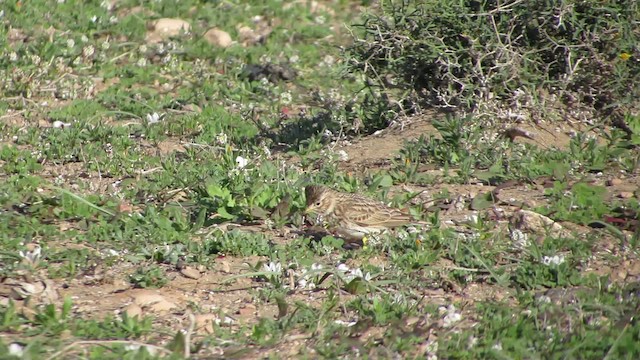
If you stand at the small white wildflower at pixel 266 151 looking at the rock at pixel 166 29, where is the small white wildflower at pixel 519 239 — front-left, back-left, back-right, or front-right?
back-right

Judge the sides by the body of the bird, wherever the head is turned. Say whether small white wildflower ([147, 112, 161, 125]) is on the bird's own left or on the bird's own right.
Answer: on the bird's own right

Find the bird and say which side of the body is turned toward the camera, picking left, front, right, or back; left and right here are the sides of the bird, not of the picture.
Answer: left

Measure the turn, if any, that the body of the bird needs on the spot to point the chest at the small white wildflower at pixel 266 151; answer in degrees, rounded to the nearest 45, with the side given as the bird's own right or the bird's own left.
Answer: approximately 45° to the bird's own right

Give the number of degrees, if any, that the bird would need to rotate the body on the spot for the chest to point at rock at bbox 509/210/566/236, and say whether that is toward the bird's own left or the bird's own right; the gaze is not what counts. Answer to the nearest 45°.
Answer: approximately 180°

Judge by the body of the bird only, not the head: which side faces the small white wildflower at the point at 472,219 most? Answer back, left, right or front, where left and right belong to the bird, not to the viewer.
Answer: back

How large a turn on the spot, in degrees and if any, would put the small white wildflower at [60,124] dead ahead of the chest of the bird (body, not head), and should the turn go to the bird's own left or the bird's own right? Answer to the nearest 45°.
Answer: approximately 45° to the bird's own right

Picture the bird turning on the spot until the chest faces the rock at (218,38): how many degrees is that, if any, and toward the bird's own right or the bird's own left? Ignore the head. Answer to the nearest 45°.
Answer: approximately 90° to the bird's own right

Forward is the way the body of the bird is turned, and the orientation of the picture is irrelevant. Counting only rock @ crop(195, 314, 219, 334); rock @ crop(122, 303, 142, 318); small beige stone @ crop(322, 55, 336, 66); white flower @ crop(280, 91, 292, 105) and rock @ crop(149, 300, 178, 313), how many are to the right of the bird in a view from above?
2

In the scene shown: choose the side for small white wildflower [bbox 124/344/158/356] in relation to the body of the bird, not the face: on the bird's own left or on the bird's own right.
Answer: on the bird's own left

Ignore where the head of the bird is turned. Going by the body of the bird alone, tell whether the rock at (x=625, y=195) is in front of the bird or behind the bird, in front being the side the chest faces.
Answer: behind

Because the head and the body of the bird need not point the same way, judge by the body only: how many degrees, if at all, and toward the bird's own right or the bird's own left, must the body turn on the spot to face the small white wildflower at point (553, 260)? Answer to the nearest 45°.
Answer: approximately 135° to the bird's own left

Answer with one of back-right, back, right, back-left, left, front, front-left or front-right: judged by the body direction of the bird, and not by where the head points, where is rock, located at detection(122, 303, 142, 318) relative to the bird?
front-left

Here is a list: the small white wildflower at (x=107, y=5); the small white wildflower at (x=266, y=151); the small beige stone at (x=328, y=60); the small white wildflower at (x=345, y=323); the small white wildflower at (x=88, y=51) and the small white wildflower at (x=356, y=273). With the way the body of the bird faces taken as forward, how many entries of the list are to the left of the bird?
2

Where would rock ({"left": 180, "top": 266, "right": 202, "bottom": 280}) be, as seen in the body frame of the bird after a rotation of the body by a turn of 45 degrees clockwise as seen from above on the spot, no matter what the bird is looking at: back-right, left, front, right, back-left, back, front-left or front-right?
left

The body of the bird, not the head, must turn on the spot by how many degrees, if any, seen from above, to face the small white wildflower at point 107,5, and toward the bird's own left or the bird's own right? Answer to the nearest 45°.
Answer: approximately 45° to the bird's own right
